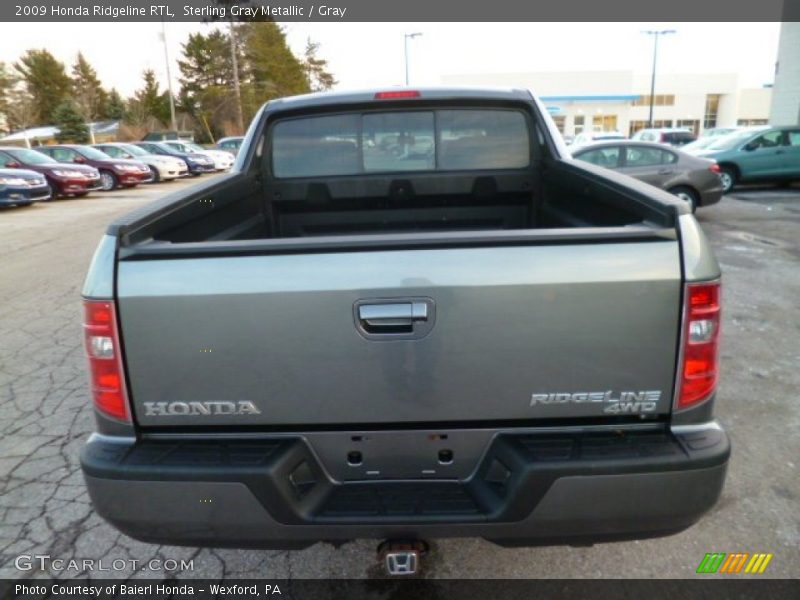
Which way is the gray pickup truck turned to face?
away from the camera

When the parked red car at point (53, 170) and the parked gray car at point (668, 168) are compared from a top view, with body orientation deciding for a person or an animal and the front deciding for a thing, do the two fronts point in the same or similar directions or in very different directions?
very different directions

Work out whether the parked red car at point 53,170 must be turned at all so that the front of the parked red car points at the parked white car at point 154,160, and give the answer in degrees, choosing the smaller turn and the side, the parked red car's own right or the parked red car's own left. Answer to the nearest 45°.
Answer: approximately 90° to the parked red car's own left
